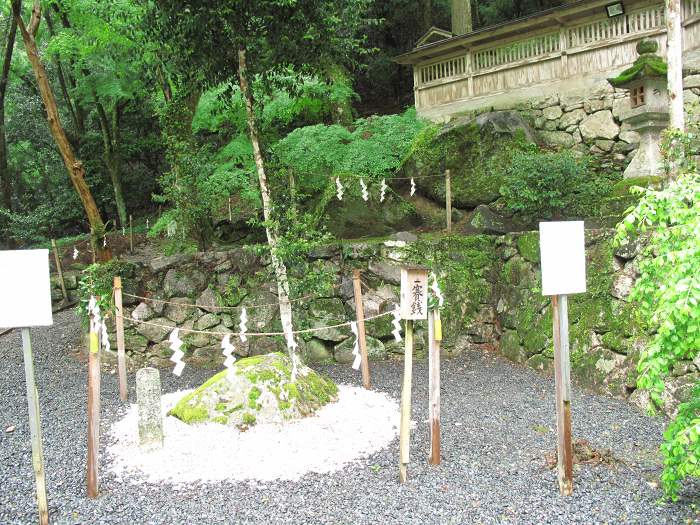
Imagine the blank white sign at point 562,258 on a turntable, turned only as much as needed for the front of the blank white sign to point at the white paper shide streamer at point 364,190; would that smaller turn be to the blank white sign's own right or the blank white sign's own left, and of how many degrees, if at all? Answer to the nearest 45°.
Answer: approximately 135° to the blank white sign's own right

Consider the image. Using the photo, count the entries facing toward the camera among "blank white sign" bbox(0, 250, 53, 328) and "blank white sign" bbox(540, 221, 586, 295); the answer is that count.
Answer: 2

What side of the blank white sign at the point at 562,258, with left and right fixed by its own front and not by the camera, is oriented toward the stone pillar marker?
right

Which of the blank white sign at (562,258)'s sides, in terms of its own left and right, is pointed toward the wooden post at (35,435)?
right

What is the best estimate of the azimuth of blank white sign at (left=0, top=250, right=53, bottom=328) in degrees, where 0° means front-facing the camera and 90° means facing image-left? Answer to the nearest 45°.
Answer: approximately 0°

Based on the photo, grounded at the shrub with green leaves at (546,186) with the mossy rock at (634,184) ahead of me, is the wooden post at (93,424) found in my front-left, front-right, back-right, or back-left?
back-right

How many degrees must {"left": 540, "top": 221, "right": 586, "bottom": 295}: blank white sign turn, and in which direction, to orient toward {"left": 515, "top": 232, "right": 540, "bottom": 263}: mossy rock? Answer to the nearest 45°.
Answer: approximately 180°

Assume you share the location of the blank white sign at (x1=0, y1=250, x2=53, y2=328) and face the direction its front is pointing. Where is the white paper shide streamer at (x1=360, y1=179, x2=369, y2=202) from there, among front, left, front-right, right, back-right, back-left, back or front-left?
back-left
